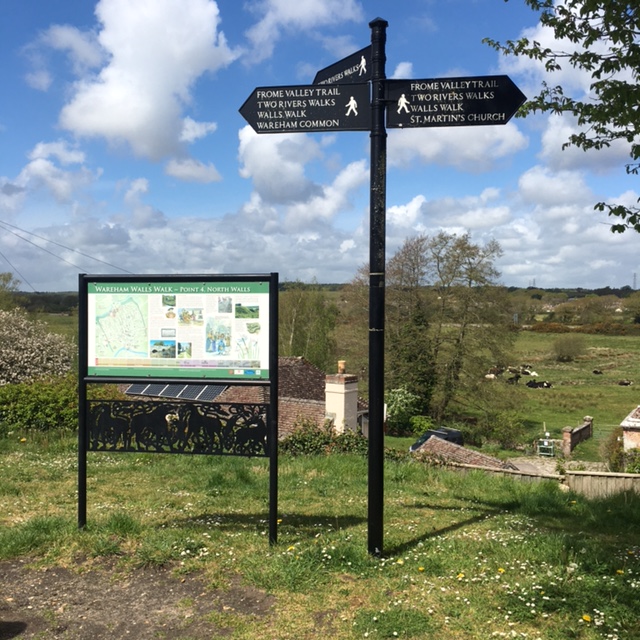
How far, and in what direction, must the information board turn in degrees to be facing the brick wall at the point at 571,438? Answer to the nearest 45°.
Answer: approximately 135° to its left

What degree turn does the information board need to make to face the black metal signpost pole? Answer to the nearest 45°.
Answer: approximately 45° to its left

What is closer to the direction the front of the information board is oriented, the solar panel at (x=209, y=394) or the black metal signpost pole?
the black metal signpost pole

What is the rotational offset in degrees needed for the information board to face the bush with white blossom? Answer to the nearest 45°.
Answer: approximately 180°

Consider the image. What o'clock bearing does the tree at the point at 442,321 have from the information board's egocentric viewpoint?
The tree is roughly at 7 o'clock from the information board.

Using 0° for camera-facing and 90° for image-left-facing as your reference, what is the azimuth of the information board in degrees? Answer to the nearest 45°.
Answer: approximately 0°

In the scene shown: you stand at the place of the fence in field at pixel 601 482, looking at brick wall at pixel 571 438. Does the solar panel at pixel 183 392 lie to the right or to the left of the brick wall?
left

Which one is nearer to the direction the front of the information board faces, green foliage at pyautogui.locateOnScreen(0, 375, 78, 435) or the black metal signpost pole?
the black metal signpost pole

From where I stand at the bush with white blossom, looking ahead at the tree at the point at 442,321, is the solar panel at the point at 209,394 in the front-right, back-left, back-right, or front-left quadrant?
front-right

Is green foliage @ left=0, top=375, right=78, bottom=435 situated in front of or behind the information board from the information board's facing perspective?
behind

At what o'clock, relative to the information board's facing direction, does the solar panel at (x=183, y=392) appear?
The solar panel is roughly at 6 o'clock from the information board.
